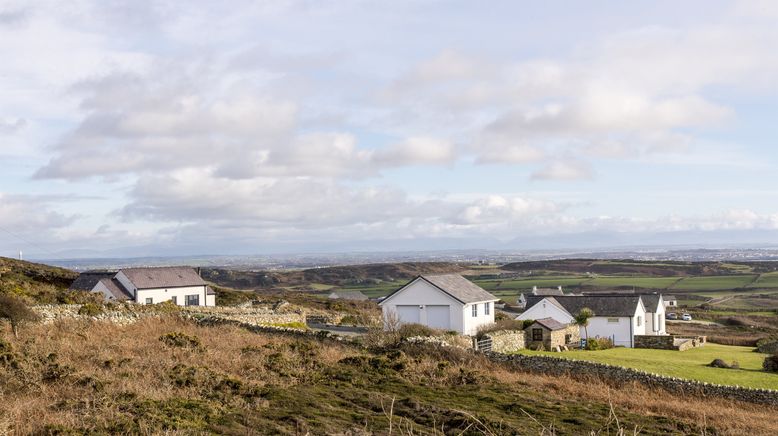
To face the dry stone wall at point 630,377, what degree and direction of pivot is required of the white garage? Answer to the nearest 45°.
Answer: approximately 45° to its left

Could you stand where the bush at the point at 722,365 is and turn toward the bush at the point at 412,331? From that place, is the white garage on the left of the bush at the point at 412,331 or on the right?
right

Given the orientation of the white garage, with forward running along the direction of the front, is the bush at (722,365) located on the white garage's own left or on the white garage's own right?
on the white garage's own left

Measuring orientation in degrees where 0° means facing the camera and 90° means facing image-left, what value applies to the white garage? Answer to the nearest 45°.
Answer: approximately 45°

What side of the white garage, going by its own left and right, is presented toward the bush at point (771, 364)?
left

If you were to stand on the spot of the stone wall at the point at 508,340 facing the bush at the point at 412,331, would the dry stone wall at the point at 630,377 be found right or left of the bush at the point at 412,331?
left
